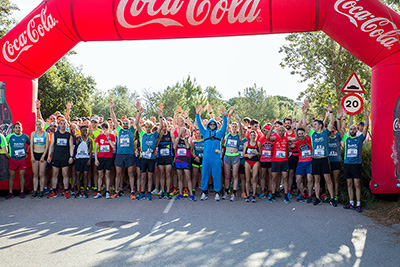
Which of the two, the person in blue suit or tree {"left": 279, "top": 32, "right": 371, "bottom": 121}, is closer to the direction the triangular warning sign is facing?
the person in blue suit

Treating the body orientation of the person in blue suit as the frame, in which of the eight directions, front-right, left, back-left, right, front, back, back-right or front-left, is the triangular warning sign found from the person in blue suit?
left

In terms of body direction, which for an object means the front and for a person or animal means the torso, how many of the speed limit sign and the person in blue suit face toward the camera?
2

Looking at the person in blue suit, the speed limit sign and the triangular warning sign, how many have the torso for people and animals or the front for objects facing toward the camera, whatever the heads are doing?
3

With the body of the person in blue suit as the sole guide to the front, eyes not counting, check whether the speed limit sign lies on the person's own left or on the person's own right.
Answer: on the person's own left

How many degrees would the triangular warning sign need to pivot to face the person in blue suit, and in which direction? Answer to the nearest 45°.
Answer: approximately 90° to its right

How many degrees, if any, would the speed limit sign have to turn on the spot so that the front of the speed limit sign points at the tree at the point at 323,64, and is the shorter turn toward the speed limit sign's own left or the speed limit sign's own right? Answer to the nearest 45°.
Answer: approximately 180°

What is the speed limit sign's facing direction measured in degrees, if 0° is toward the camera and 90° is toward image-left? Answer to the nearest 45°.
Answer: approximately 0°
